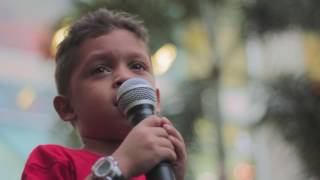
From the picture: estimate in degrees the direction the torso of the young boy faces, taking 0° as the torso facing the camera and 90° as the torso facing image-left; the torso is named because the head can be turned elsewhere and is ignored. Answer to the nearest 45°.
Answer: approximately 315°
